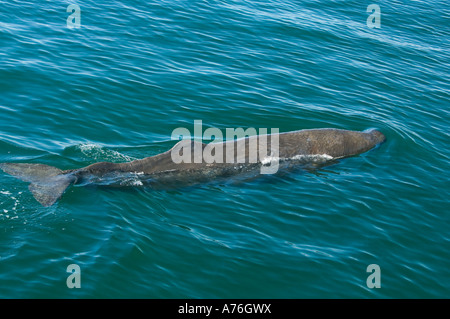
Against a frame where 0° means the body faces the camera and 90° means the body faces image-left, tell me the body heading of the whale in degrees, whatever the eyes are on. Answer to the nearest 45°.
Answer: approximately 270°
